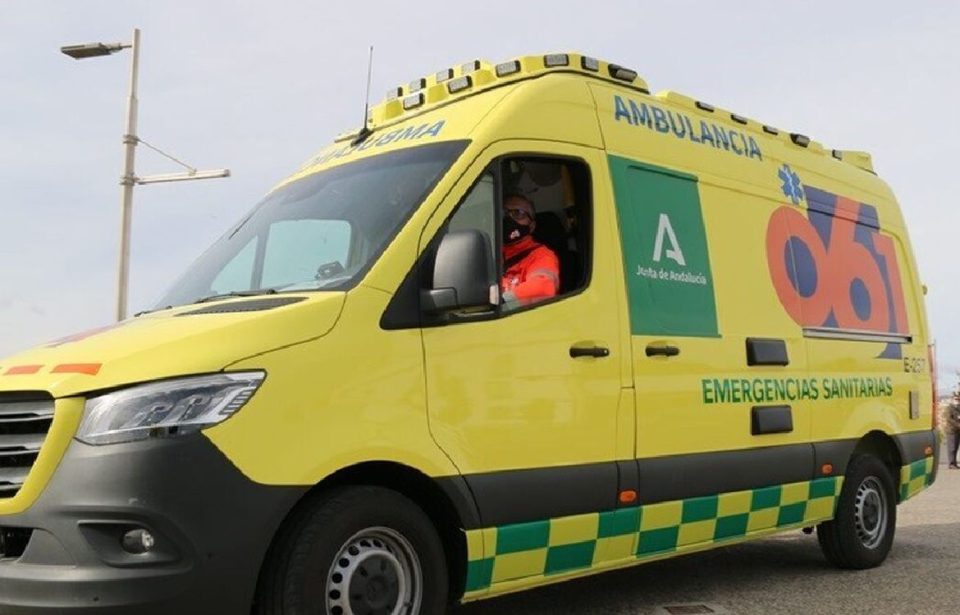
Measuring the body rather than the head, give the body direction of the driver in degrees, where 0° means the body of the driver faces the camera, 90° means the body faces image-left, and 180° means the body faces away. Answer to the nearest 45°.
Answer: approximately 45°

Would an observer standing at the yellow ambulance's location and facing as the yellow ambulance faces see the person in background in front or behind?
behind

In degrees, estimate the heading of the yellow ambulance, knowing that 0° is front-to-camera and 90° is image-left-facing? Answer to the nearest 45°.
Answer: approximately 45°

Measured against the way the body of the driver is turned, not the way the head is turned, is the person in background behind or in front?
behind
